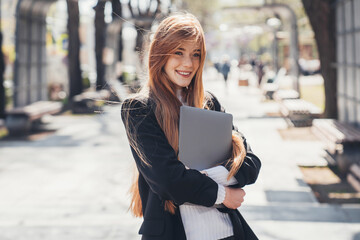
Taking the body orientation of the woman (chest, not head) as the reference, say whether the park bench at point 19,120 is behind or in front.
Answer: behind

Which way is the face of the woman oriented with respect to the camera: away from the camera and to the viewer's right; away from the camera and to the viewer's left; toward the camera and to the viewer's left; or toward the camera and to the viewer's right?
toward the camera and to the viewer's right

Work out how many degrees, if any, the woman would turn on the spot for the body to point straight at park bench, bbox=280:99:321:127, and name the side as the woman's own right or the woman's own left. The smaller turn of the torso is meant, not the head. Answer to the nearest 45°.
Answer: approximately 135° to the woman's own left

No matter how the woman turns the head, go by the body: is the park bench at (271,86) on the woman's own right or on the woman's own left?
on the woman's own left

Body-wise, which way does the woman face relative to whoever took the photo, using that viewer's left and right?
facing the viewer and to the right of the viewer
